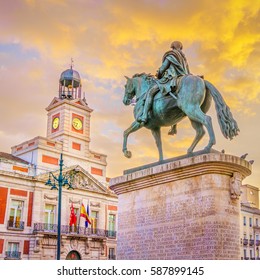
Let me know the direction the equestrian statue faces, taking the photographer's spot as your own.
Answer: facing away from the viewer and to the left of the viewer
